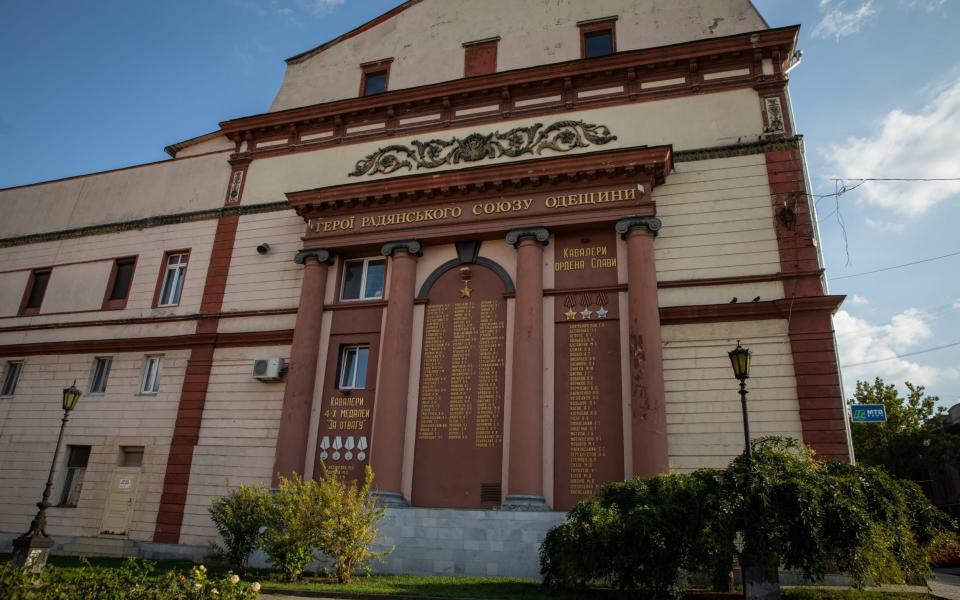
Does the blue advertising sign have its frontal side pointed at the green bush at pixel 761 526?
yes

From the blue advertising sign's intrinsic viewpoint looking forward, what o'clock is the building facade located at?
The building facade is roughly at 2 o'clock from the blue advertising sign.

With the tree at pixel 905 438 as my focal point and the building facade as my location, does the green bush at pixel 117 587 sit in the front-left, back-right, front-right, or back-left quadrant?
back-right

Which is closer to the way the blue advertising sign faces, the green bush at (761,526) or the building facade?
the green bush

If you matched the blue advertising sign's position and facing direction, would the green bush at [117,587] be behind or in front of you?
in front

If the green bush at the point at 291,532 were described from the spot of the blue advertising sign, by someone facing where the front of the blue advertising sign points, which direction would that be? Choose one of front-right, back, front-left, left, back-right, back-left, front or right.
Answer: front-right

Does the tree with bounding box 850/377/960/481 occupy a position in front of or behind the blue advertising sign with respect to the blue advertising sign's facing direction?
behind

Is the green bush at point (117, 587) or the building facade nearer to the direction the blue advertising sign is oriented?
the green bush

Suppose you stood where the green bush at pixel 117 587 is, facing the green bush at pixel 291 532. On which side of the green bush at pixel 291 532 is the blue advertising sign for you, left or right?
right

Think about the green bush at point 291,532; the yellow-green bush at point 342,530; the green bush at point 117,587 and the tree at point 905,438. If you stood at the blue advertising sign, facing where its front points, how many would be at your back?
1

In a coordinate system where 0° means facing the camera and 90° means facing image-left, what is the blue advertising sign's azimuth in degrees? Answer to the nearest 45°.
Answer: approximately 0°

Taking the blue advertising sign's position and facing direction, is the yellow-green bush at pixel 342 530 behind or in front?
in front
